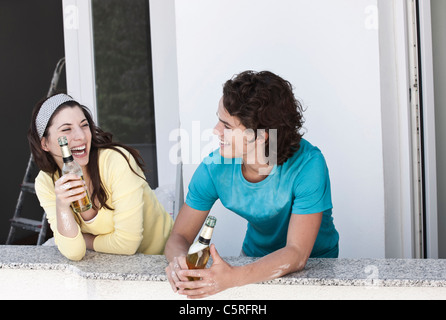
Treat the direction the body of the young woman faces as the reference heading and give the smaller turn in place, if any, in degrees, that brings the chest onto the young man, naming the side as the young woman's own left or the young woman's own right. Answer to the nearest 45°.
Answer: approximately 90° to the young woman's own left

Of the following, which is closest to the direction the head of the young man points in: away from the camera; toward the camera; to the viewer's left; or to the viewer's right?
to the viewer's left

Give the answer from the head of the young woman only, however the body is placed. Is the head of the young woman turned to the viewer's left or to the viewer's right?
to the viewer's right

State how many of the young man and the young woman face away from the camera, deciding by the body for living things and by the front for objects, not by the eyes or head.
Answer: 0

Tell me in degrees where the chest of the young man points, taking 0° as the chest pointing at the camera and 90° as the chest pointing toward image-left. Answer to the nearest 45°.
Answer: approximately 45°

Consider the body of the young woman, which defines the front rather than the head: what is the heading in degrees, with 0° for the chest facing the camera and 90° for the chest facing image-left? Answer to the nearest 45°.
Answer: approximately 45°

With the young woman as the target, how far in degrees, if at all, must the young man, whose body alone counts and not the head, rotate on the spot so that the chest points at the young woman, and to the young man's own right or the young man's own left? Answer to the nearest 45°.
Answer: approximately 45° to the young man's own right
